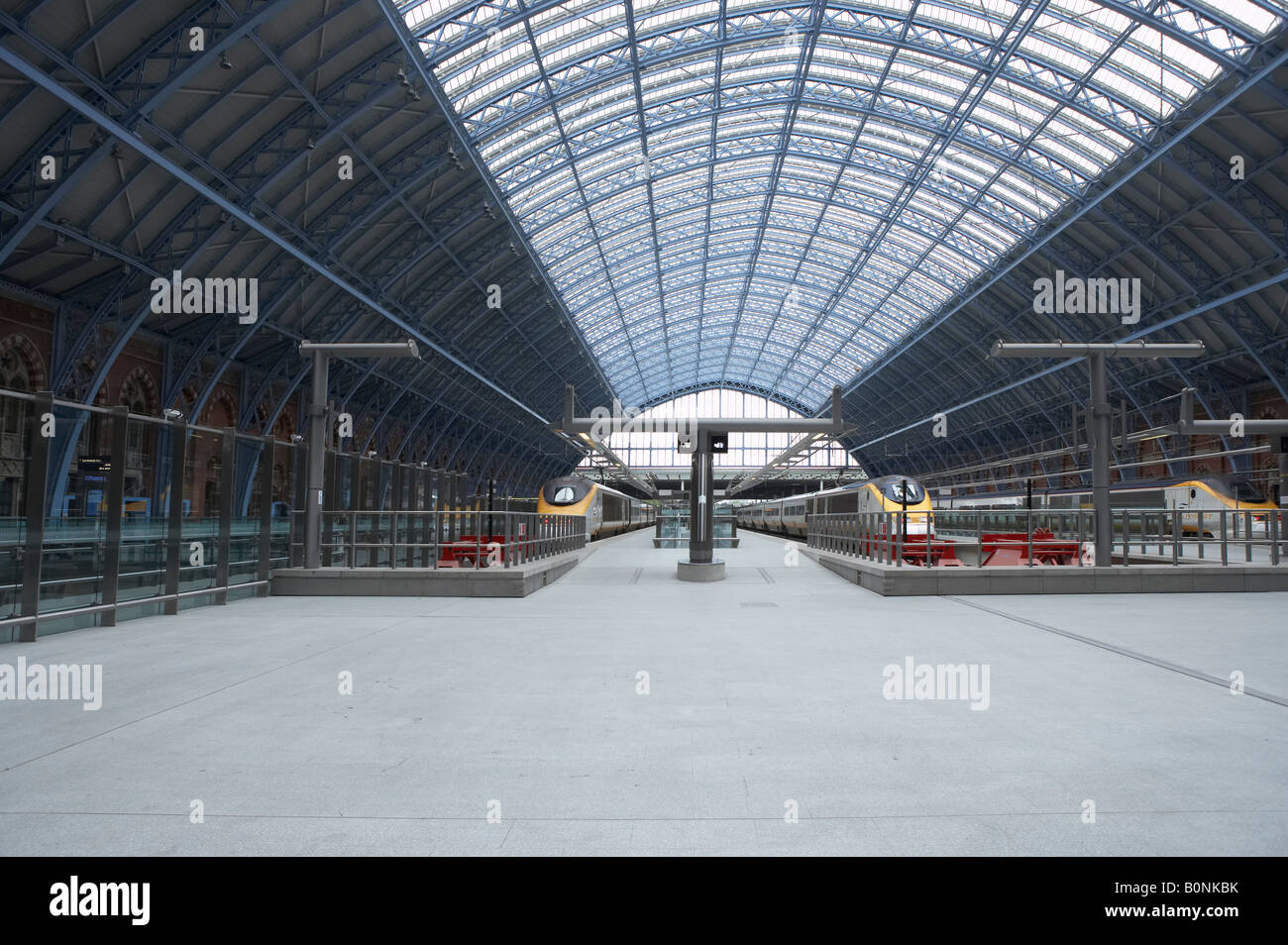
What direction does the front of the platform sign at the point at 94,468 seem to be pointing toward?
toward the camera

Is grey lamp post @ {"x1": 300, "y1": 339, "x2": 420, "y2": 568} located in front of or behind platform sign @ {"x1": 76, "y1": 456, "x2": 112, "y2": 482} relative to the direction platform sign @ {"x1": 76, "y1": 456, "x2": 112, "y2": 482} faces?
in front

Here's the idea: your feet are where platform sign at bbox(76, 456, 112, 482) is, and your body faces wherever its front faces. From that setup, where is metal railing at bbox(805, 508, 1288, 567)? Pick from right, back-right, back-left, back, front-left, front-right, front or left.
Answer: left

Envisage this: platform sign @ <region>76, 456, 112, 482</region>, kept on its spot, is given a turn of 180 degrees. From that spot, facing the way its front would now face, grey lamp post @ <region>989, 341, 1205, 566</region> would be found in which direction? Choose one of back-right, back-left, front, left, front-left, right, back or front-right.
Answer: right

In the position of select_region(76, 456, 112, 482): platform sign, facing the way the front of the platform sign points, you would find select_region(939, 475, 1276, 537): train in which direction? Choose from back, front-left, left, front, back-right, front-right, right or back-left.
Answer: left
